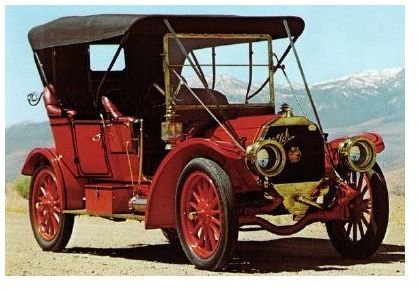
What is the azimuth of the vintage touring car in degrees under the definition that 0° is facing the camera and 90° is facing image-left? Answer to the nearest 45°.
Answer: approximately 315°

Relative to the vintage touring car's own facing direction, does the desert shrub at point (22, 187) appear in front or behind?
behind
